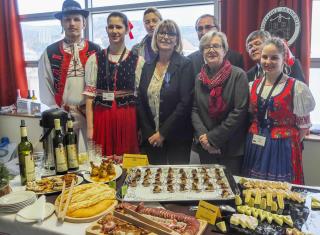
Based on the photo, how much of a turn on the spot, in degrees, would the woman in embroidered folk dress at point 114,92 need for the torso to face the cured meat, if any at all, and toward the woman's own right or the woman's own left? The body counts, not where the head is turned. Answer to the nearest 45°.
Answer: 0° — they already face it

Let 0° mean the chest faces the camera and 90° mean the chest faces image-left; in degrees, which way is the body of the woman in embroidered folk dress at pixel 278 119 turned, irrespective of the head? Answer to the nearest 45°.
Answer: approximately 45°

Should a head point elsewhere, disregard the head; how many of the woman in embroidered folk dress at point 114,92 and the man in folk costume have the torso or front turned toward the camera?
2

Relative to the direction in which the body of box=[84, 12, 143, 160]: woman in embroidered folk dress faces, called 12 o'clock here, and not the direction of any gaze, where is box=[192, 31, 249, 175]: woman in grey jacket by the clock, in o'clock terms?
The woman in grey jacket is roughly at 10 o'clock from the woman in embroidered folk dress.

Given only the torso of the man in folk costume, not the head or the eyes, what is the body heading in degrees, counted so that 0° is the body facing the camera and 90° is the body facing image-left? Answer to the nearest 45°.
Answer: approximately 0°

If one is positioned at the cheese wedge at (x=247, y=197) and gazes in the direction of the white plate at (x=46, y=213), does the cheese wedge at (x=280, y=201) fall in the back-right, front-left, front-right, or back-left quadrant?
back-left
